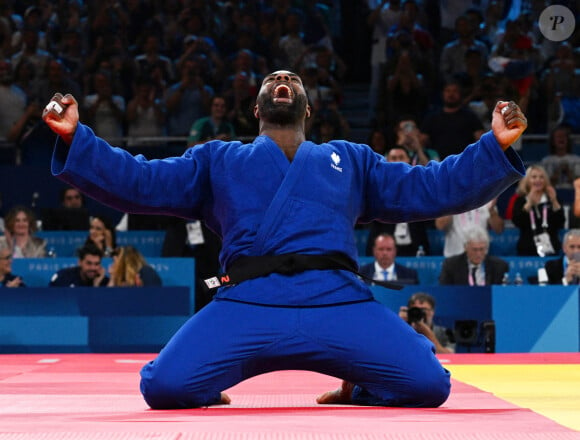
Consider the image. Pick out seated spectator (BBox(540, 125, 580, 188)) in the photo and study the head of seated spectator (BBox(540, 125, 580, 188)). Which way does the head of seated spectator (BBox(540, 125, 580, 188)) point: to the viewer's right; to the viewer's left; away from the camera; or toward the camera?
toward the camera

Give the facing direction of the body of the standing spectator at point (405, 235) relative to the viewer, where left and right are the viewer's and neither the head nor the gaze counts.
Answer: facing the viewer

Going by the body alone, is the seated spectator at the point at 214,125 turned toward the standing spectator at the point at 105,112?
no

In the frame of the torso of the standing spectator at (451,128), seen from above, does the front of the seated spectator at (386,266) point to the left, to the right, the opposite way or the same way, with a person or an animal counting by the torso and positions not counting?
the same way

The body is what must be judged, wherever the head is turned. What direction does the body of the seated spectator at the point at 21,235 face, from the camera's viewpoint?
toward the camera

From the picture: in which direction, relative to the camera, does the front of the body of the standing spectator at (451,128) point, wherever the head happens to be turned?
toward the camera

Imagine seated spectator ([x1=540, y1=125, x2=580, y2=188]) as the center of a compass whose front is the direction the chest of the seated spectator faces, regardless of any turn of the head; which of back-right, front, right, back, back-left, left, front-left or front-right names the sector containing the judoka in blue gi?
front

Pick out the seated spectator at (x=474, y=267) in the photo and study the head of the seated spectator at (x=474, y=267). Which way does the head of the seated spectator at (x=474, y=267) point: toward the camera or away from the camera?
toward the camera

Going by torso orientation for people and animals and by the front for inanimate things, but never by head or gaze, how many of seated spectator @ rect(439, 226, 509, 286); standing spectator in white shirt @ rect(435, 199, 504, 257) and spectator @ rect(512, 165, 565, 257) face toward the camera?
3

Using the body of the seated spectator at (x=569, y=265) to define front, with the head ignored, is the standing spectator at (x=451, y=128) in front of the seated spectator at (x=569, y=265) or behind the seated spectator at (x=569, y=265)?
behind

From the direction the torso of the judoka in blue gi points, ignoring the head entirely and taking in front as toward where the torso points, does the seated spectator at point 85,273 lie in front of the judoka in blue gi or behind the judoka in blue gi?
behind

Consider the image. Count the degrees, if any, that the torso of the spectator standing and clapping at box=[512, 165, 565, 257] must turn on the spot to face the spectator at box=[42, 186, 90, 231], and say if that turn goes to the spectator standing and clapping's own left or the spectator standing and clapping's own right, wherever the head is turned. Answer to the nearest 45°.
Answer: approximately 90° to the spectator standing and clapping's own right

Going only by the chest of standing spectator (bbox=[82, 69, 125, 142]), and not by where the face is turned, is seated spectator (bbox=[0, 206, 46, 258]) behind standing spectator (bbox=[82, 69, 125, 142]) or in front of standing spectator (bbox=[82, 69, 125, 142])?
in front

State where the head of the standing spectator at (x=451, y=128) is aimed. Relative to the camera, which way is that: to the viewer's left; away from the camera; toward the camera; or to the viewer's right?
toward the camera

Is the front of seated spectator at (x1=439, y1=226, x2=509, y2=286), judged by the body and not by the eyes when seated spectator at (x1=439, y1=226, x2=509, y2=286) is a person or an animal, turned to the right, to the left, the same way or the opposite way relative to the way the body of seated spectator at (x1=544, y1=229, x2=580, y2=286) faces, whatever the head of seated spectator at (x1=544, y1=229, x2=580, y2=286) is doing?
the same way

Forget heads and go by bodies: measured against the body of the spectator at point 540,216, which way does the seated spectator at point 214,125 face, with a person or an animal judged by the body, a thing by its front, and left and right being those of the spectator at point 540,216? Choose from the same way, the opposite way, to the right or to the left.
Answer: the same way

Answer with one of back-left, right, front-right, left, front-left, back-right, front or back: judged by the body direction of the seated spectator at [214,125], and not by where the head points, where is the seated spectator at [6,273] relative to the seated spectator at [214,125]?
front-right

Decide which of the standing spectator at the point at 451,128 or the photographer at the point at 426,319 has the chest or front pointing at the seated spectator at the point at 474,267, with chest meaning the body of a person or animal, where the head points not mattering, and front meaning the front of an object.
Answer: the standing spectator at the point at 451,128

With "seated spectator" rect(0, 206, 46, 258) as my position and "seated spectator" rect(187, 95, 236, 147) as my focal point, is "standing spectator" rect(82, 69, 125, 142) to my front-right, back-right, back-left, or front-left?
front-left

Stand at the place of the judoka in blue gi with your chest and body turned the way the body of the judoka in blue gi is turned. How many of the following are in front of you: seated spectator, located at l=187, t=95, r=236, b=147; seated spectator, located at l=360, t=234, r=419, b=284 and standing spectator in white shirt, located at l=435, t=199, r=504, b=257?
0

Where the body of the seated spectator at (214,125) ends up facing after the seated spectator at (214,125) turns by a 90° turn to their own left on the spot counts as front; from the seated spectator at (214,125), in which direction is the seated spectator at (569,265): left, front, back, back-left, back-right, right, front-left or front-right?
front-right

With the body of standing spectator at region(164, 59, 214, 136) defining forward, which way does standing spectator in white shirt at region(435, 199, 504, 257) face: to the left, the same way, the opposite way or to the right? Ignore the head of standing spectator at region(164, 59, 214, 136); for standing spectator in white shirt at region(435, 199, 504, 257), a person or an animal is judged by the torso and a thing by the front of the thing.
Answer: the same way
